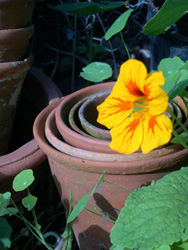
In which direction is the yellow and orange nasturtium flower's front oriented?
toward the camera
